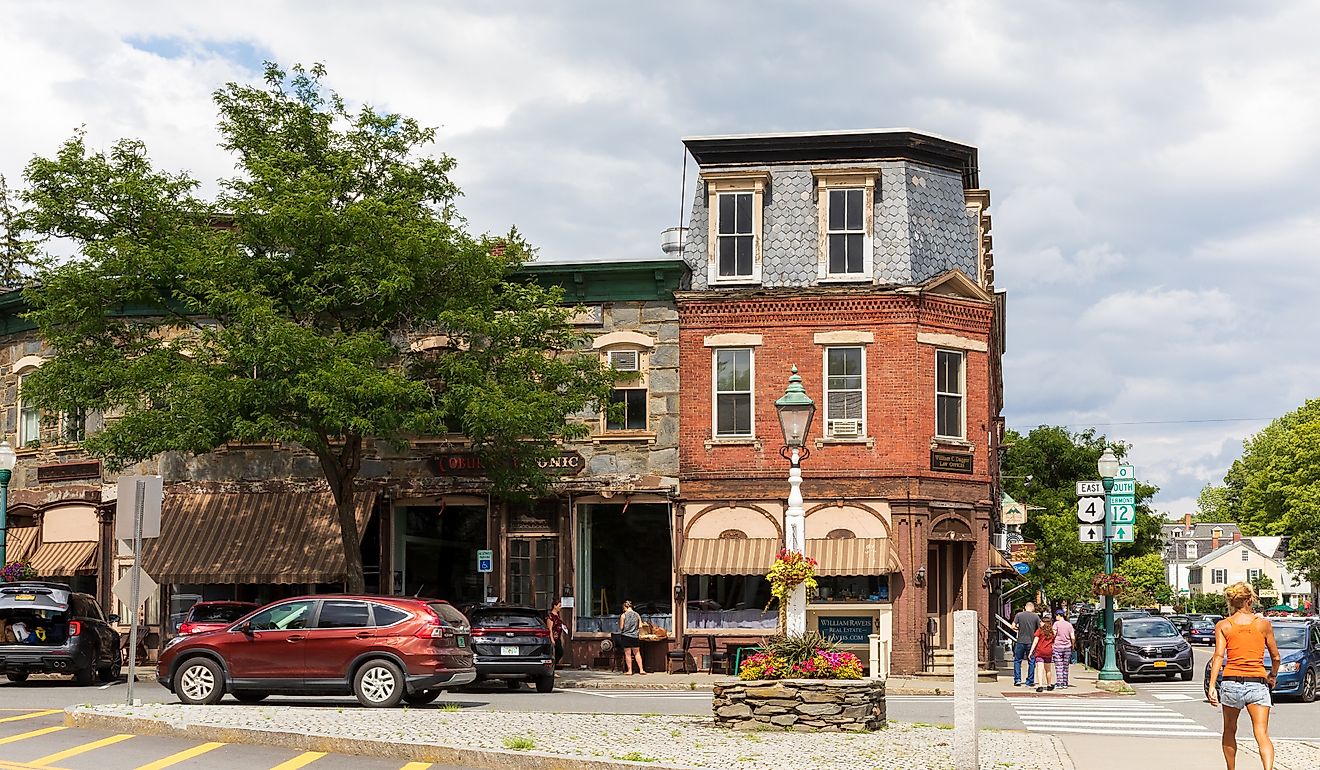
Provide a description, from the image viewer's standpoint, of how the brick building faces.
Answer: facing the viewer

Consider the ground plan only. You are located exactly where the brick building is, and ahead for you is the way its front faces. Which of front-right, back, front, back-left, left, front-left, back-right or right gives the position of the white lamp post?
front

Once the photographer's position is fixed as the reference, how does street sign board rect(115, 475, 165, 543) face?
facing away from the viewer

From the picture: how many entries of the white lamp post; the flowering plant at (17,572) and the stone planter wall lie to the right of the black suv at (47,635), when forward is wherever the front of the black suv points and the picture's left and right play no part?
2

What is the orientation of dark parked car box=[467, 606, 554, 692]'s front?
away from the camera

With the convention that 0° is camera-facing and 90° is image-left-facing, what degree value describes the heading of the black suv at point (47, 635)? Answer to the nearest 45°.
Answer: approximately 225°

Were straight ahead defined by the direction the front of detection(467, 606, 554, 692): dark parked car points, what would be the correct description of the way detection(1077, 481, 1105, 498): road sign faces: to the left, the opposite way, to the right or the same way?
the opposite way

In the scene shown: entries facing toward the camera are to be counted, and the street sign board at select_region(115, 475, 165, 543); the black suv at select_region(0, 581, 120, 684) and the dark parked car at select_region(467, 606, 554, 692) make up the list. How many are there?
0

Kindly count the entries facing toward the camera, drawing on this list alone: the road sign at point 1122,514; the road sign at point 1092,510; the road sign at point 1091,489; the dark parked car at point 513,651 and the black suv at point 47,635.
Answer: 3

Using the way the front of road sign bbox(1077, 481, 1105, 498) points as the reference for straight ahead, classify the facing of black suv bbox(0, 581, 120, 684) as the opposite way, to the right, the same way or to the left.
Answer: the opposite way

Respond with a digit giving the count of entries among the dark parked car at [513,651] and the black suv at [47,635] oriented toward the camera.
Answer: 0

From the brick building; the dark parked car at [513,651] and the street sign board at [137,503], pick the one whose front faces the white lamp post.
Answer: the brick building
